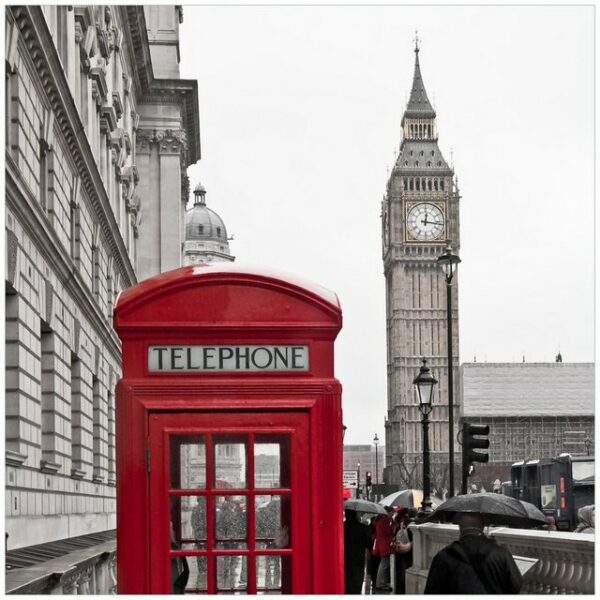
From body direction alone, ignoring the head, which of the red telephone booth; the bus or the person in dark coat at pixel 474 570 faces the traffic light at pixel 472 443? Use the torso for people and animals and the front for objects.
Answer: the person in dark coat

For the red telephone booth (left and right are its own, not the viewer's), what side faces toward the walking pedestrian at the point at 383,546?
back

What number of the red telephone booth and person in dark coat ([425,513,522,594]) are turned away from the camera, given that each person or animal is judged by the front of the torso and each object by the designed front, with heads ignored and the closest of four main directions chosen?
1

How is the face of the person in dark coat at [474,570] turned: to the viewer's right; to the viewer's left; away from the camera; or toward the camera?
away from the camera

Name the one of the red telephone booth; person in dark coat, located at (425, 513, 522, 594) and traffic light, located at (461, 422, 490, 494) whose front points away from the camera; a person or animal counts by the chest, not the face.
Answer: the person in dark coat

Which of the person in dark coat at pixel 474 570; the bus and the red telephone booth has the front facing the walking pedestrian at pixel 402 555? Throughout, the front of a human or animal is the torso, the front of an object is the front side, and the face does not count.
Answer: the person in dark coat

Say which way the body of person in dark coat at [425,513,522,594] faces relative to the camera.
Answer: away from the camera
